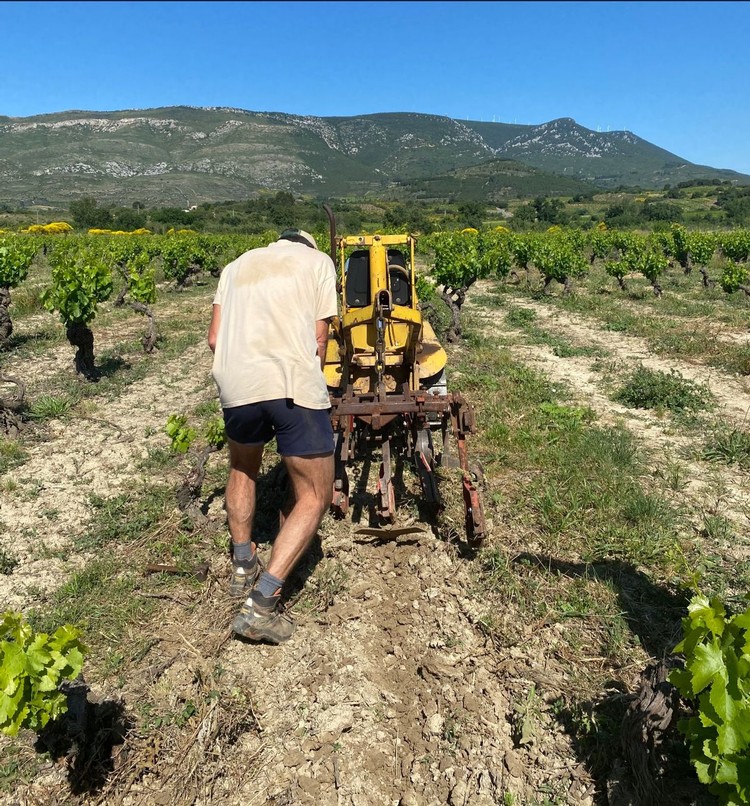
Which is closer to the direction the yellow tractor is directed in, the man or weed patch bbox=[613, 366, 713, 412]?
the weed patch

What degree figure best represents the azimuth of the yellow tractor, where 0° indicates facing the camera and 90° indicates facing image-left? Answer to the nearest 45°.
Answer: approximately 180°

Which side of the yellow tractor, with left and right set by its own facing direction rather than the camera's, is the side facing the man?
back

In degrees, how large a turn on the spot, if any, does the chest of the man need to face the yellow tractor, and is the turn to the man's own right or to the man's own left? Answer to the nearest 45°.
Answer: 0° — they already face it

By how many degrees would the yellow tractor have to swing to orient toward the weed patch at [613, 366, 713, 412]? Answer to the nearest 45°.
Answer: approximately 45° to its right

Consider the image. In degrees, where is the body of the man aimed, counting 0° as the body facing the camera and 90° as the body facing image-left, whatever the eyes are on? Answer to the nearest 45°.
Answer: approximately 225°
